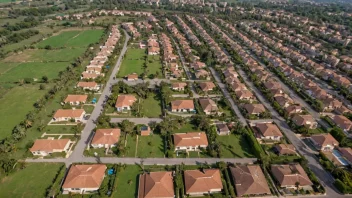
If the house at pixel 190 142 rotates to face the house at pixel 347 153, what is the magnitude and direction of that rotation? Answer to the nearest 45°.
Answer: approximately 90° to its left

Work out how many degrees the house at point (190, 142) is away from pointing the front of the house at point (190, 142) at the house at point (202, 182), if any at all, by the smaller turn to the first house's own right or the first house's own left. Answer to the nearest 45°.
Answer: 0° — it already faces it

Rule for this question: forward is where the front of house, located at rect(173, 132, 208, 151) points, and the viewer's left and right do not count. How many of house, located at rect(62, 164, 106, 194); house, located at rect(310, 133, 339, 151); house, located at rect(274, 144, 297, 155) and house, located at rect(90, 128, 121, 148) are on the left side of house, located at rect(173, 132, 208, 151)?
2

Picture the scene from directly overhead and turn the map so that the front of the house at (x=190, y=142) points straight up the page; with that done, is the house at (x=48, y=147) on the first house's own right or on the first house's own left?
on the first house's own right

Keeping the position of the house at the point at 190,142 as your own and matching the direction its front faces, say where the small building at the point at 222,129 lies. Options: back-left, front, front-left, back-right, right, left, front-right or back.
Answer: back-left

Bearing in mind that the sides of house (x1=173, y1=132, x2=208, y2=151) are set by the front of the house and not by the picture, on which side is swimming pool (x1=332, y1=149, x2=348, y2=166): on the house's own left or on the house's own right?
on the house's own left

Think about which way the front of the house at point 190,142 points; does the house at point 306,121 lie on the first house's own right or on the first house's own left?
on the first house's own left

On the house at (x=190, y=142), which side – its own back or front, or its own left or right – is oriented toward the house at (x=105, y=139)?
right

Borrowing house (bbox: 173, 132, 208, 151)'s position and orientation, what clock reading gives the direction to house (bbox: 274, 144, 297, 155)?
house (bbox: 274, 144, 297, 155) is roughly at 9 o'clock from house (bbox: 173, 132, 208, 151).

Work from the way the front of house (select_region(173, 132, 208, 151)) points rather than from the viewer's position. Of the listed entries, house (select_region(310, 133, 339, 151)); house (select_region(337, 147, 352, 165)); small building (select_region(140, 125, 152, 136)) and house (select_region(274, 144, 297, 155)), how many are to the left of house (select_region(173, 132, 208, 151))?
3

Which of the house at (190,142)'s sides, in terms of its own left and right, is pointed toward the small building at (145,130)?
right

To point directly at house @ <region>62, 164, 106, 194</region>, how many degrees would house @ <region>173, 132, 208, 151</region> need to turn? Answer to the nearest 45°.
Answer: approximately 45° to its right

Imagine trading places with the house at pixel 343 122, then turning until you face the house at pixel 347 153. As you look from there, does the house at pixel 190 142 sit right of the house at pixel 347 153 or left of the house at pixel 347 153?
right

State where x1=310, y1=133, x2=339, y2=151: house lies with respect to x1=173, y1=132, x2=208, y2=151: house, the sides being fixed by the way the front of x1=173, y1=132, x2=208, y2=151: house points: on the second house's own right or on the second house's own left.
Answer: on the second house's own left

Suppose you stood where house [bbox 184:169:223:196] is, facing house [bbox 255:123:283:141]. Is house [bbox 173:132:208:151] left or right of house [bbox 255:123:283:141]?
left

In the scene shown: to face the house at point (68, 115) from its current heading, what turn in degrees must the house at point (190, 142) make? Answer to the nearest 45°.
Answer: approximately 90° to its right
